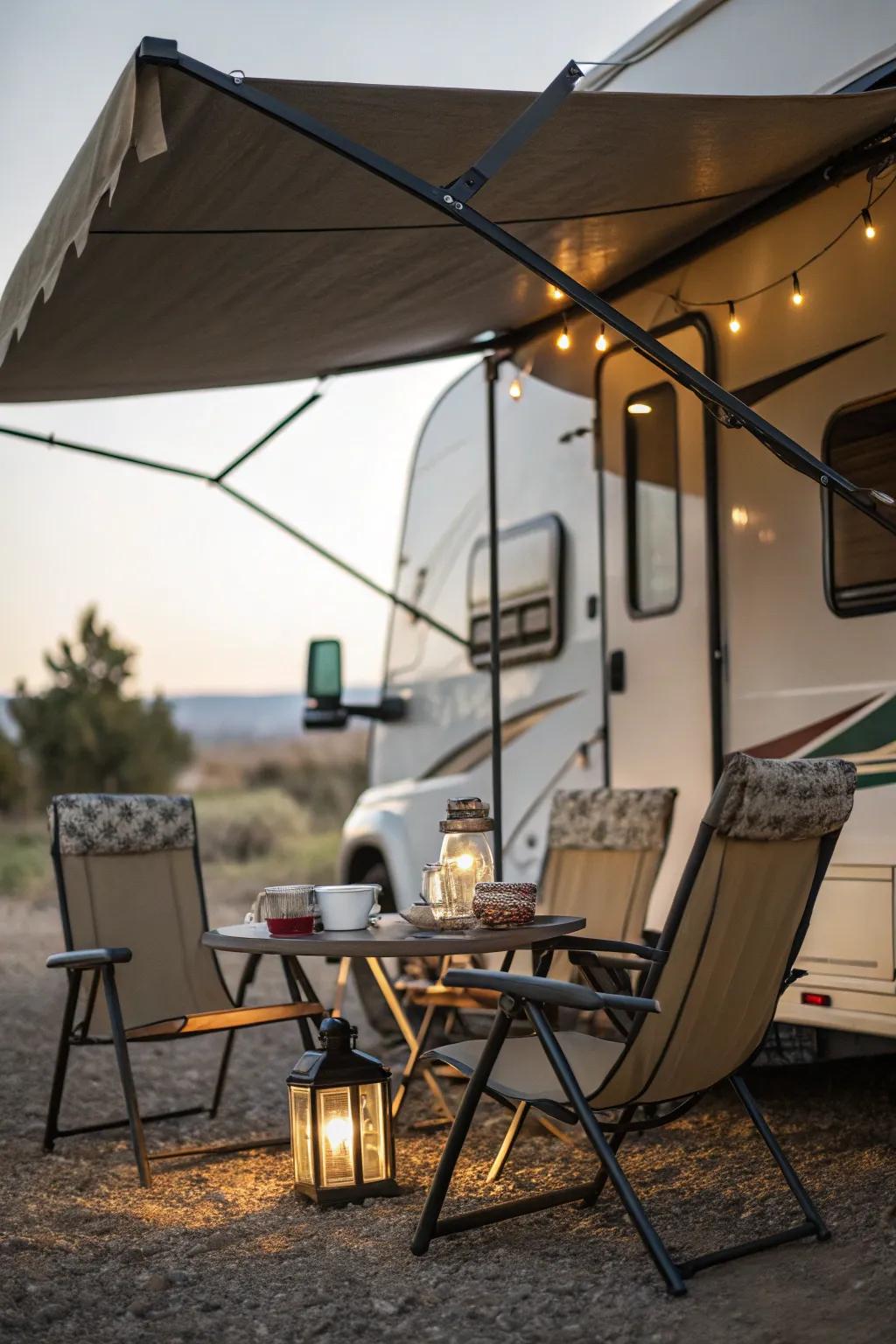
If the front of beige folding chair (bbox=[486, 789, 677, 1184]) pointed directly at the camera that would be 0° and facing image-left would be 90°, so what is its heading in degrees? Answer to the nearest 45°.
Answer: approximately 45°

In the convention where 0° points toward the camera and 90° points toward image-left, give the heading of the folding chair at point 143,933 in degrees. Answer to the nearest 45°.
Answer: approximately 315°

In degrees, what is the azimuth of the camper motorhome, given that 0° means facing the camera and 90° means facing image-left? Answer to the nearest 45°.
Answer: approximately 135°

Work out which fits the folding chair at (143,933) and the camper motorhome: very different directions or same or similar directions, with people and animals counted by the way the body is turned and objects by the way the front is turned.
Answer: very different directions
